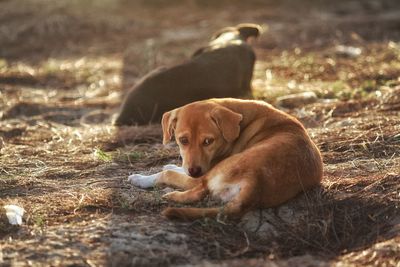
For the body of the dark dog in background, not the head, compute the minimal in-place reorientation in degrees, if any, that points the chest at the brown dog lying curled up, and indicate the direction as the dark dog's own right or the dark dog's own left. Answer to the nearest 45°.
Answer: approximately 90° to the dark dog's own right

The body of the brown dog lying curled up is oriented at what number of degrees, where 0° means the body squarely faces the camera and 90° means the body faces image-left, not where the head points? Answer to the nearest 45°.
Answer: approximately 45°

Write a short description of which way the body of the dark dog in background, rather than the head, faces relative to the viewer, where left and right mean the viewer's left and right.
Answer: facing to the right of the viewer

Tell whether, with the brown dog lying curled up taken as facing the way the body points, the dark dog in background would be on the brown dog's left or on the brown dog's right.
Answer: on the brown dog's right
